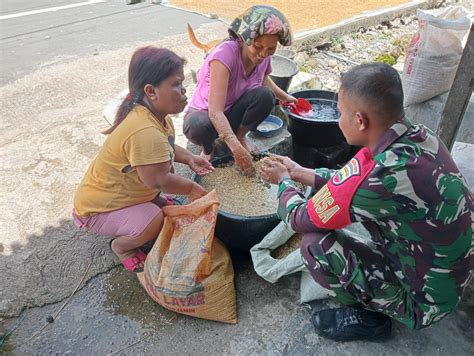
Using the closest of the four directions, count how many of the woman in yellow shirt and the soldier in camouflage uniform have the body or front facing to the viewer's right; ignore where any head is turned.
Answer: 1

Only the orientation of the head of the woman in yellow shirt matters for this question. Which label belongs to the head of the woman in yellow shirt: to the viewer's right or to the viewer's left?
to the viewer's right

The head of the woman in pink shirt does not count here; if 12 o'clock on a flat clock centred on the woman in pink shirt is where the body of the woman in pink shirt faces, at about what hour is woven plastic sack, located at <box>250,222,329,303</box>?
The woven plastic sack is roughly at 1 o'clock from the woman in pink shirt.

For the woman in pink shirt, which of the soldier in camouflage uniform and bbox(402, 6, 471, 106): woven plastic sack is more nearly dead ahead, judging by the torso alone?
the soldier in camouflage uniform

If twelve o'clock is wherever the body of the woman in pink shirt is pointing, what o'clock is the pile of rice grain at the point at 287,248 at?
The pile of rice grain is roughly at 1 o'clock from the woman in pink shirt.

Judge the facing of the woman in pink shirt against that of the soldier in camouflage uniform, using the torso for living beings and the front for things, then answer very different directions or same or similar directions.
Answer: very different directions

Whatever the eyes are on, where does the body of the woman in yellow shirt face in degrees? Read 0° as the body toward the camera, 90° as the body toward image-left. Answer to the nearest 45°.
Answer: approximately 270°

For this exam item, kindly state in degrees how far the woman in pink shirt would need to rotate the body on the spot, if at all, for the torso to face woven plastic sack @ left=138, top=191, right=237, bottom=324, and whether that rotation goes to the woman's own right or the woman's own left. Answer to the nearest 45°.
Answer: approximately 45° to the woman's own right

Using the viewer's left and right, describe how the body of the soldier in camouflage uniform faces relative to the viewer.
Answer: facing away from the viewer and to the left of the viewer

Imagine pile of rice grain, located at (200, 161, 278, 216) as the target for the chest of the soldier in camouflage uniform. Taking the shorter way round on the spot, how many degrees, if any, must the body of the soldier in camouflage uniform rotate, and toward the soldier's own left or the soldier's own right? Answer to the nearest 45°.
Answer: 0° — they already face it

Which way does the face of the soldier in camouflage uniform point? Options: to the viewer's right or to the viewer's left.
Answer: to the viewer's left

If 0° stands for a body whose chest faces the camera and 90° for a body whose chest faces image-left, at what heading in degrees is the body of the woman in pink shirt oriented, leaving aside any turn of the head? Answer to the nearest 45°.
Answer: approximately 315°
